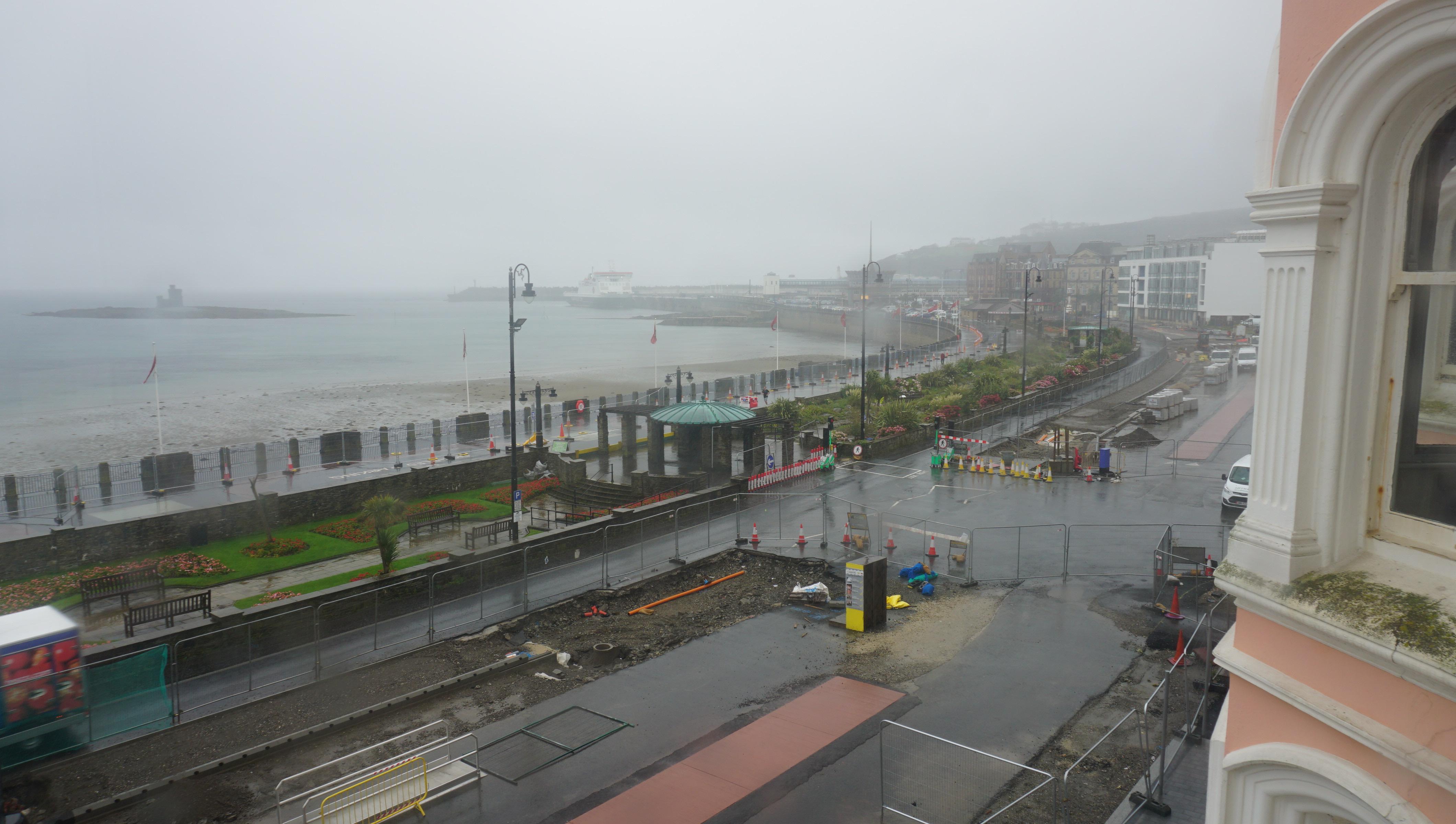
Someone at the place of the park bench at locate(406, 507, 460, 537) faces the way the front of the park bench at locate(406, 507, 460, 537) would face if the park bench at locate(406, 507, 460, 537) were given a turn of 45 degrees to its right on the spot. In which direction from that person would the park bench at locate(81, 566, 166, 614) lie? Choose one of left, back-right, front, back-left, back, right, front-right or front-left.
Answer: front-right

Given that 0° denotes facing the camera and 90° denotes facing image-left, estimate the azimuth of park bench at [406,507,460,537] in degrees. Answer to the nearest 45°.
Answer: approximately 315°

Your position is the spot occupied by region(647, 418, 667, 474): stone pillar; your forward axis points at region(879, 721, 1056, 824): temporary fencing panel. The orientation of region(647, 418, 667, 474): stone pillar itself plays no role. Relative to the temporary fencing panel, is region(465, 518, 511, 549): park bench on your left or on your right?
right
